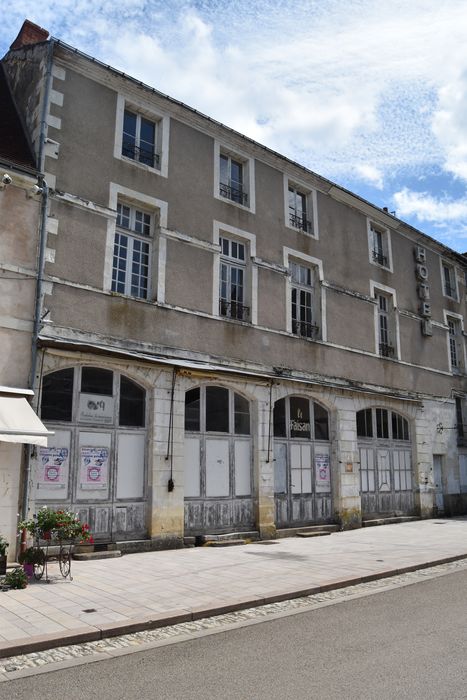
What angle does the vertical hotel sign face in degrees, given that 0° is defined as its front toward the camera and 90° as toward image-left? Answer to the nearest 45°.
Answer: approximately 315°

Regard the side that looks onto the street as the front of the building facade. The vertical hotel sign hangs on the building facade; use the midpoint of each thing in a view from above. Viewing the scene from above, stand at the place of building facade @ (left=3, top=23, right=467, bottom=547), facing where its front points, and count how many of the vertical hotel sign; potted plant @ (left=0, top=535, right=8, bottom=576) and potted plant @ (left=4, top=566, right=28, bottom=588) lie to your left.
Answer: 1

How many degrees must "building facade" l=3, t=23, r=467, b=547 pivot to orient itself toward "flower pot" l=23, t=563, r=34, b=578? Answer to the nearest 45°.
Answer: approximately 90° to its right

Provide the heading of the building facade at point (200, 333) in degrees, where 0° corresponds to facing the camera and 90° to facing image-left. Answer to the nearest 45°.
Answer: approximately 315°

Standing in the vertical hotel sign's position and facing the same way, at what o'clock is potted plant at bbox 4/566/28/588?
The potted plant is roughly at 2 o'clock from the vertical hotel sign.

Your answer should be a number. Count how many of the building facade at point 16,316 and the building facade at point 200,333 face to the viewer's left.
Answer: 0

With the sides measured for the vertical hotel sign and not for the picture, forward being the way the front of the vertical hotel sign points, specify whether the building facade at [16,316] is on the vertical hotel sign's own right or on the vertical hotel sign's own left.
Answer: on the vertical hotel sign's own right

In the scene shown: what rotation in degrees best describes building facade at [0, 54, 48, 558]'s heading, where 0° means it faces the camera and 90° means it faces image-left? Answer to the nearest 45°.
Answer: approximately 315°
